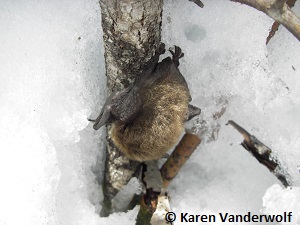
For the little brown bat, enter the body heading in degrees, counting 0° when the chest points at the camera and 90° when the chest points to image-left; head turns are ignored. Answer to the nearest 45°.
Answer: approximately 180°
